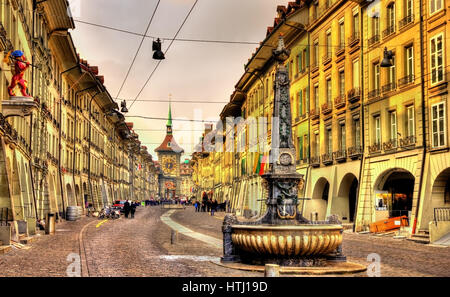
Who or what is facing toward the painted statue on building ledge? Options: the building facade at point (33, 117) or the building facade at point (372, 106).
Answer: the building facade at point (372, 106)

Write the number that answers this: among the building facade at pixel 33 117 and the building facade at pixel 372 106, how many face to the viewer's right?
1

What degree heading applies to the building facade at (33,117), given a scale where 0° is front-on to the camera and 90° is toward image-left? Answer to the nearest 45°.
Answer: approximately 270°

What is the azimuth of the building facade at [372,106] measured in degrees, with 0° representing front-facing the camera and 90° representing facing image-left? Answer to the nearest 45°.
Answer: approximately 45°

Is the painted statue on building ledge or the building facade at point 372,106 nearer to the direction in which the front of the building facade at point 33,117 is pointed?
the building facade

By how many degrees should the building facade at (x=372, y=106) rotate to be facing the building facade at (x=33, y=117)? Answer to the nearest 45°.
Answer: approximately 45° to its right

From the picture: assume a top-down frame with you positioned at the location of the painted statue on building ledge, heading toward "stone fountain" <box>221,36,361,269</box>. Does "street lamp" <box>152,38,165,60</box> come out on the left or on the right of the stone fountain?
left

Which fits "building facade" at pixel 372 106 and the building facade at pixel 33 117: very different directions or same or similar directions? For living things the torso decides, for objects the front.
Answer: very different directions

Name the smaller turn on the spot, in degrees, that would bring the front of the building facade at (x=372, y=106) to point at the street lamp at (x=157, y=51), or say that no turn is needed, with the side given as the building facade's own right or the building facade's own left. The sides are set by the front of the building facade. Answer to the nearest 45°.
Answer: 0° — it already faces it
